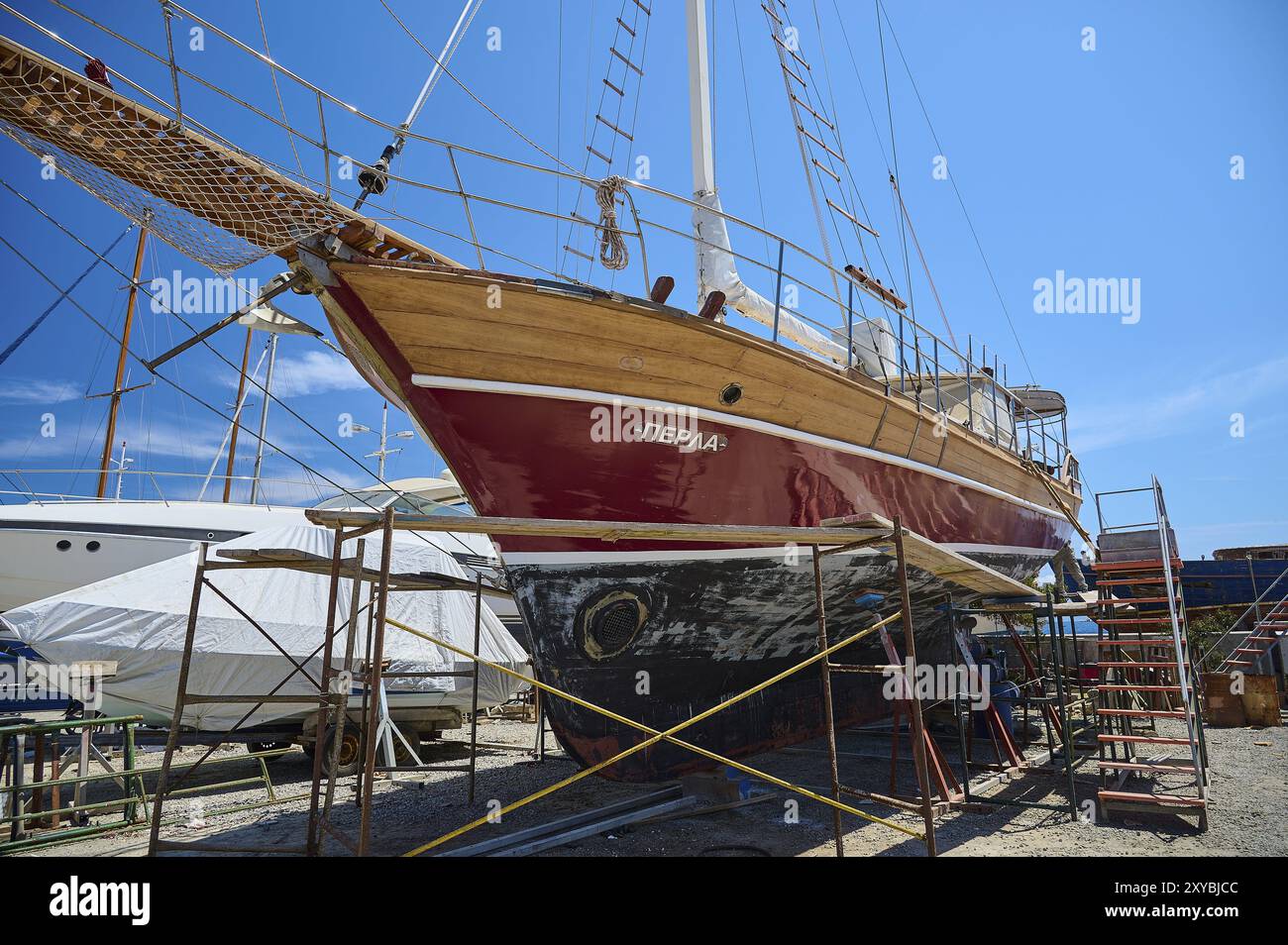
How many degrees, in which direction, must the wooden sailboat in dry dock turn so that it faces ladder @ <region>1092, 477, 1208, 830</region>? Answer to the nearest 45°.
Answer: approximately 135° to its left

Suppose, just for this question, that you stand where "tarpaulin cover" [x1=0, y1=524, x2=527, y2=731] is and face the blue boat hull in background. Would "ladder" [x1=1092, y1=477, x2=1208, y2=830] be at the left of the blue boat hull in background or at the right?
right

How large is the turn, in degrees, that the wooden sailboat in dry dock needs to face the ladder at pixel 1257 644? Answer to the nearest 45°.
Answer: approximately 180°

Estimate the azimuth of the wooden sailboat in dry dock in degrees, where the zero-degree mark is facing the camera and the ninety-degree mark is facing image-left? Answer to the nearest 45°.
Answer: approximately 45°

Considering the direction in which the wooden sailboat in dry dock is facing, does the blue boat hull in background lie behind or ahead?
behind

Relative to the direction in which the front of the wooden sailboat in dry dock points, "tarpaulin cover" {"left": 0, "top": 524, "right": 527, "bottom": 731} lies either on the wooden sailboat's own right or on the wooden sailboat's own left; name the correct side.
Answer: on the wooden sailboat's own right
